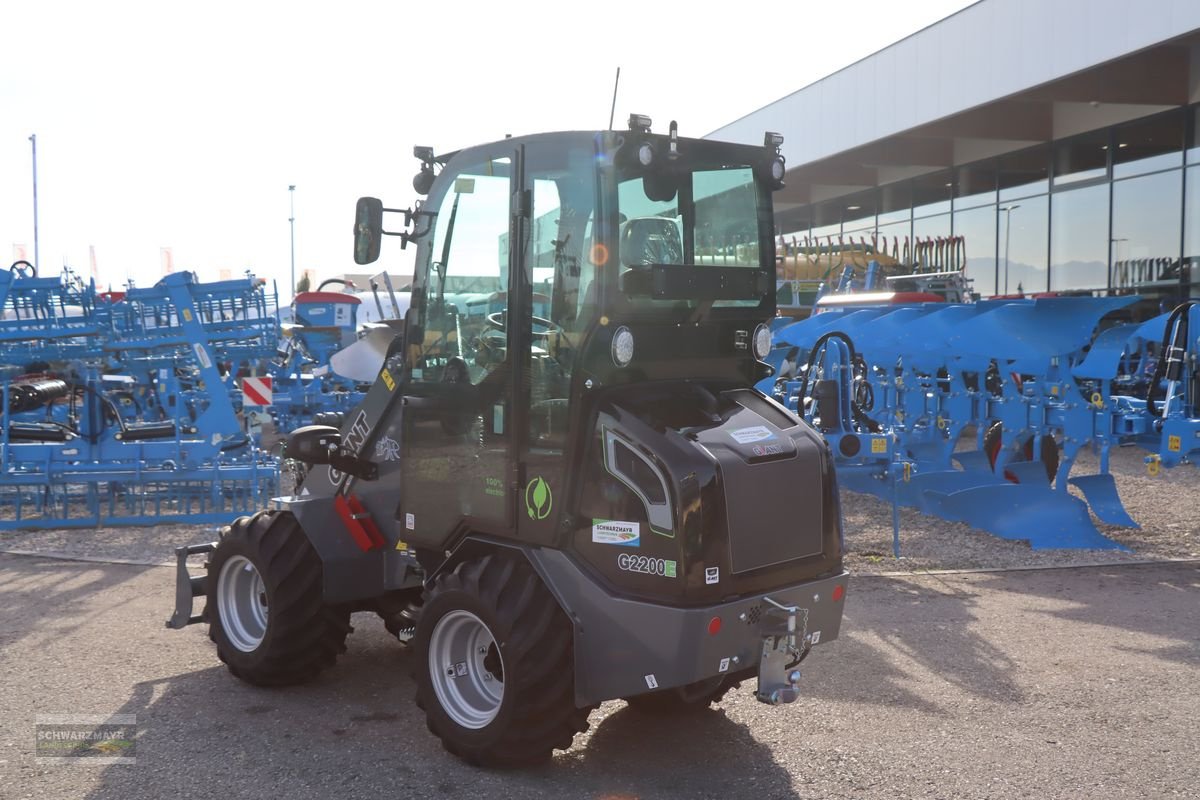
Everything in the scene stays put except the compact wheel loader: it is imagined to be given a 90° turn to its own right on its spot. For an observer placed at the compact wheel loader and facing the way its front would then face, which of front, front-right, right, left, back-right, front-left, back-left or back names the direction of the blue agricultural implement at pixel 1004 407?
front

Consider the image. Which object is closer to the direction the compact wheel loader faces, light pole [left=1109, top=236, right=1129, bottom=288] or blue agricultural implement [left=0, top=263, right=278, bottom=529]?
the blue agricultural implement

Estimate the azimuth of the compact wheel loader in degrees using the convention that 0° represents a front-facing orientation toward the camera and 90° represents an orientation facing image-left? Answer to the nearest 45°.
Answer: approximately 135°

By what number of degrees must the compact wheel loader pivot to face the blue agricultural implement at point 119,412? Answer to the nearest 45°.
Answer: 0° — it already faces it
